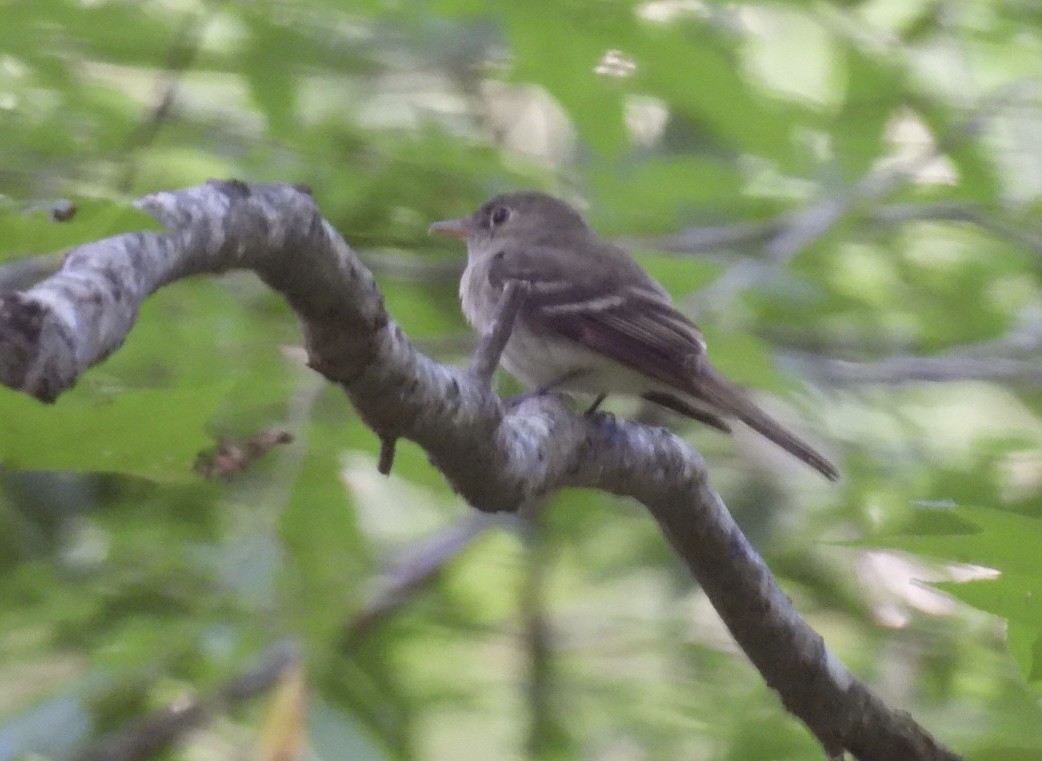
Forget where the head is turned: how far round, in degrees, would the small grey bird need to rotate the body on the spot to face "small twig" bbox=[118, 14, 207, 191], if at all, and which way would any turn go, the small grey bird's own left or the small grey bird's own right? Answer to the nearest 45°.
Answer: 0° — it already faces it

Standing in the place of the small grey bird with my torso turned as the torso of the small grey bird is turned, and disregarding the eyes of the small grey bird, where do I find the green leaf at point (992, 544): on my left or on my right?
on my left

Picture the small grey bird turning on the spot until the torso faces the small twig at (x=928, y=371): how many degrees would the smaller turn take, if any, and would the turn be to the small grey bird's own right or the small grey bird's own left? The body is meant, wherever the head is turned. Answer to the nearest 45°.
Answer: approximately 180°

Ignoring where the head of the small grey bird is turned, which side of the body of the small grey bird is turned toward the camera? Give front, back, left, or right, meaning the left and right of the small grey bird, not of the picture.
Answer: left
